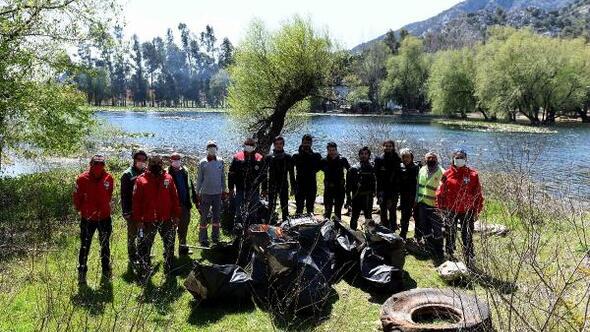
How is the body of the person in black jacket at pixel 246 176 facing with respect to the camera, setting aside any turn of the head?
toward the camera

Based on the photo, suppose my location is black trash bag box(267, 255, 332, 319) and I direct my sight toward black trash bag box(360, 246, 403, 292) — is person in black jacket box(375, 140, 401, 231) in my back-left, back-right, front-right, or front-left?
front-left

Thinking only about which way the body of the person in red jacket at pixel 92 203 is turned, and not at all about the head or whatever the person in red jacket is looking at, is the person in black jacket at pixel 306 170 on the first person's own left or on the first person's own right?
on the first person's own left

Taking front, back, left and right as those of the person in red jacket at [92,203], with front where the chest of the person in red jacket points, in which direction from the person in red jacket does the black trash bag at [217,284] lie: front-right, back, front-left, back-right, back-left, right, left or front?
front-left

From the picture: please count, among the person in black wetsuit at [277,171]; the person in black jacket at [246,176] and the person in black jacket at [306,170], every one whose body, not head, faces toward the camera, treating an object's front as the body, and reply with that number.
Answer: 3

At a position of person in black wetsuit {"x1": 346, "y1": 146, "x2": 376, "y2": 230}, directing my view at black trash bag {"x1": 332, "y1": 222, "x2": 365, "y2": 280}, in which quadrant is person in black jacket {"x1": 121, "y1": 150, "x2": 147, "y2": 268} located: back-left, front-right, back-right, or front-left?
front-right

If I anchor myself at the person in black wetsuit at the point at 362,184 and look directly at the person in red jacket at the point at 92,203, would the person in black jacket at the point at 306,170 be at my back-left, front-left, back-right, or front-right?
front-right

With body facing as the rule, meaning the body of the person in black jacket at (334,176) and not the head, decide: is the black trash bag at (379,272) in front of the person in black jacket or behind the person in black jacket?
in front

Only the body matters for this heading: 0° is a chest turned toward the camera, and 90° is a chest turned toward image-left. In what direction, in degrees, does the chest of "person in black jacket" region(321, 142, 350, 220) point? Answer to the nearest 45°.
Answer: approximately 0°

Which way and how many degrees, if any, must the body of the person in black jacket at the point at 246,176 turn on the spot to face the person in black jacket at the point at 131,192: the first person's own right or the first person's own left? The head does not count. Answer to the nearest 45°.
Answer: approximately 45° to the first person's own right

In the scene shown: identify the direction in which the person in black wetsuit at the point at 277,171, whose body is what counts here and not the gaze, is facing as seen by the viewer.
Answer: toward the camera

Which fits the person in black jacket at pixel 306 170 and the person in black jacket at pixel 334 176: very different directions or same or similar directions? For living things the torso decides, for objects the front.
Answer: same or similar directions

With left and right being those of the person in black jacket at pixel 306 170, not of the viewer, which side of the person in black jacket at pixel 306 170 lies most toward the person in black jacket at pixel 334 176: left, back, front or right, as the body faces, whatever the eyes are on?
left

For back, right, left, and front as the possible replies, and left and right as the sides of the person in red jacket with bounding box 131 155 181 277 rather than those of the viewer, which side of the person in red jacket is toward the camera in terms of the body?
front

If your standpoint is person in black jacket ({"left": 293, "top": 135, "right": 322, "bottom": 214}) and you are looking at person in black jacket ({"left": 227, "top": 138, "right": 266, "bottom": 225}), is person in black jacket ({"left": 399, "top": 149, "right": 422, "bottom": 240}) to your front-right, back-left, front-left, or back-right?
back-left

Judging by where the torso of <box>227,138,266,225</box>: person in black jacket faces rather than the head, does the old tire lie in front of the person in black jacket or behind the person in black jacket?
in front

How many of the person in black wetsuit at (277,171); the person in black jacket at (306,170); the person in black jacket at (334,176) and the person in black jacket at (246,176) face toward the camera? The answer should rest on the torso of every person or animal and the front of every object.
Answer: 4

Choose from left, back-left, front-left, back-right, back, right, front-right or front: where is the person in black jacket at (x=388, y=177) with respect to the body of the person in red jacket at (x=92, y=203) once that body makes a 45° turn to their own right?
back-left

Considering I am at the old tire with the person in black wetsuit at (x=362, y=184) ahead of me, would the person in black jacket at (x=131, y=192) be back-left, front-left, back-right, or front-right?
front-left
